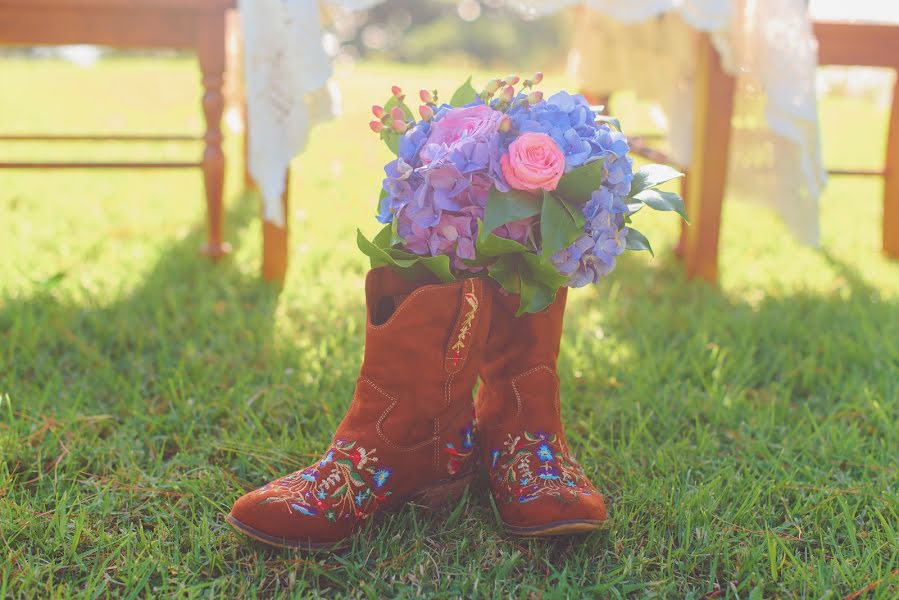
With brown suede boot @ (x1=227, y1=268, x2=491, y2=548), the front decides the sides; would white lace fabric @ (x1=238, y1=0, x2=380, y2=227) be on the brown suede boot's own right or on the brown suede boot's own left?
on the brown suede boot's own right

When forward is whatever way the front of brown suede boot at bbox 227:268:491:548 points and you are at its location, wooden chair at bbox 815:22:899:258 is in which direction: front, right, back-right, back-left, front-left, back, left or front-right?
back

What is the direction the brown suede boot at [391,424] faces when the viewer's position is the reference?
facing the viewer and to the left of the viewer

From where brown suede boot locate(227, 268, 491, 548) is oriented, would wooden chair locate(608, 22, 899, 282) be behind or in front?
behind

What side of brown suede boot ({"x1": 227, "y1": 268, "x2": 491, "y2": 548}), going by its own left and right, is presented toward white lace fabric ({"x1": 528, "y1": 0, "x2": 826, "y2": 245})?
back
